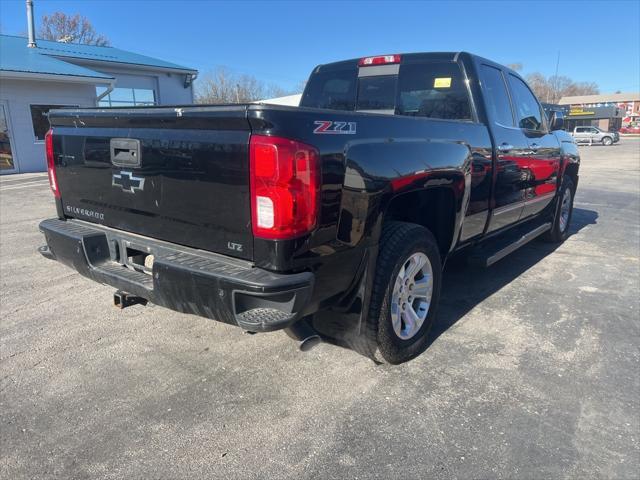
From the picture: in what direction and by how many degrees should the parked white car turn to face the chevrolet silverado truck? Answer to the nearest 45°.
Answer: approximately 90° to its right

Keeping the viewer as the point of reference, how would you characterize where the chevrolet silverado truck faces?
facing away from the viewer and to the right of the viewer

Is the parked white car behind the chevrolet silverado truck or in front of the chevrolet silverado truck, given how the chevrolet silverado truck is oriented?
in front

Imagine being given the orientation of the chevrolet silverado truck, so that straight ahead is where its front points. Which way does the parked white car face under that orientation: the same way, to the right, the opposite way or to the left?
to the right

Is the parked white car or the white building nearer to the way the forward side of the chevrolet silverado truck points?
the parked white car

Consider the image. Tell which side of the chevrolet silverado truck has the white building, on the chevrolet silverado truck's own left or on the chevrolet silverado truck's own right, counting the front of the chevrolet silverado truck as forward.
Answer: on the chevrolet silverado truck's own left

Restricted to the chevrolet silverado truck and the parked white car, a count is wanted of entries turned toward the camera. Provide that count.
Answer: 0

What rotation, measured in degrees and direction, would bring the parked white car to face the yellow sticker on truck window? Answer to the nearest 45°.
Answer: approximately 90° to its right

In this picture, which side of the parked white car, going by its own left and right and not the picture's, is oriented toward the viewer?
right
